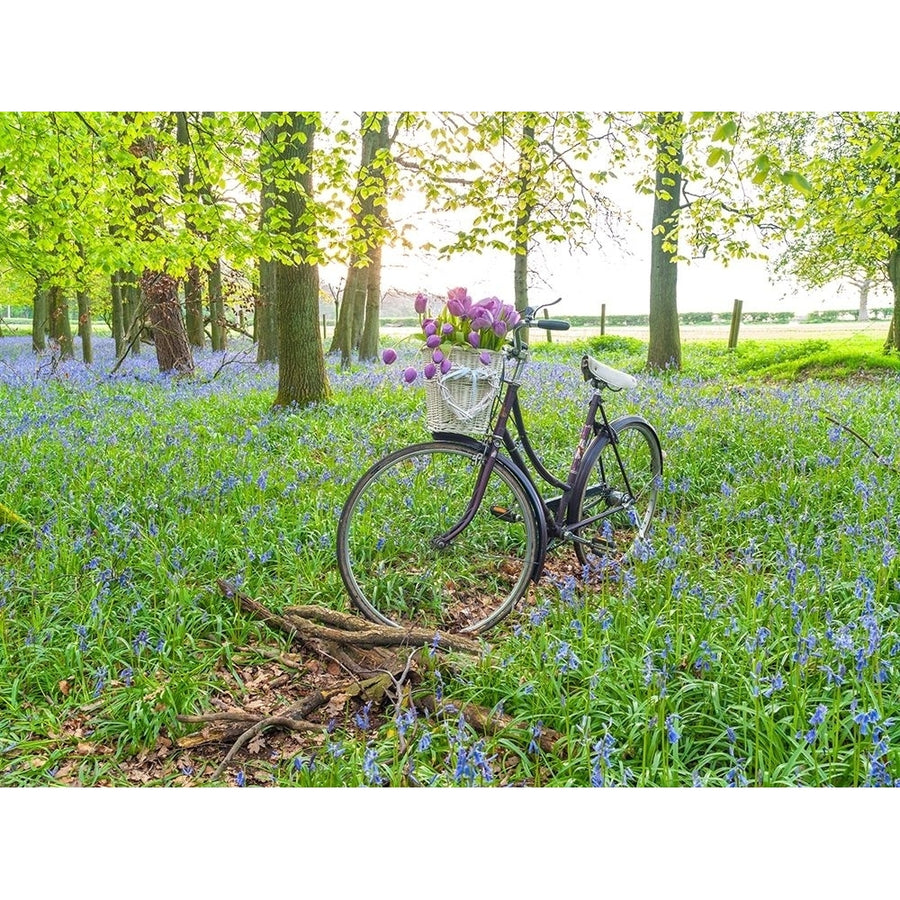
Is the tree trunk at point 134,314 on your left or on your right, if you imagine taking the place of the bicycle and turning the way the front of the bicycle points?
on your right

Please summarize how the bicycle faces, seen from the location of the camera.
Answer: facing the viewer and to the left of the viewer

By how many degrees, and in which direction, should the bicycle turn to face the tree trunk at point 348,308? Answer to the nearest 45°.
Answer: approximately 135° to its right

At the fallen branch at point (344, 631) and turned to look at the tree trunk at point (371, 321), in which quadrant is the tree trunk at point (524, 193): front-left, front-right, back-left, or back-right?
front-right

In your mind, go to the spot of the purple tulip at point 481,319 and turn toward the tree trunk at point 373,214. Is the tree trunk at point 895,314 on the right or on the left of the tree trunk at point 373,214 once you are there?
right

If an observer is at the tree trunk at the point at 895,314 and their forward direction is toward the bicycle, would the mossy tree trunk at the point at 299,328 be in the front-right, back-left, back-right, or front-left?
front-right

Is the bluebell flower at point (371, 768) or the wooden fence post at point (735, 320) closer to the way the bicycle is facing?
the bluebell flower

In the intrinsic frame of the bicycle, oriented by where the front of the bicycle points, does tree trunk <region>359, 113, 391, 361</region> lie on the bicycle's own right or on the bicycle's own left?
on the bicycle's own right

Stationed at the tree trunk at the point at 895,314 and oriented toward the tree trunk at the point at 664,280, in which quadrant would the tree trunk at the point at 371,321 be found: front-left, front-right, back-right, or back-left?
front-right

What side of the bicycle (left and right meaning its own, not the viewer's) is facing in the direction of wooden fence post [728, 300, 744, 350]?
back

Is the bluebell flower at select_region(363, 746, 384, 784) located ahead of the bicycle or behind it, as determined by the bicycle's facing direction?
ahead

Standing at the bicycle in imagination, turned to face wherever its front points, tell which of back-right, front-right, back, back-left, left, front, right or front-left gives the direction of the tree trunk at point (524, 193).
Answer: back-right

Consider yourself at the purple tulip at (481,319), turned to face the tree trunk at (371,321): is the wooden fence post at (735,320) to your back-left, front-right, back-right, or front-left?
front-right
